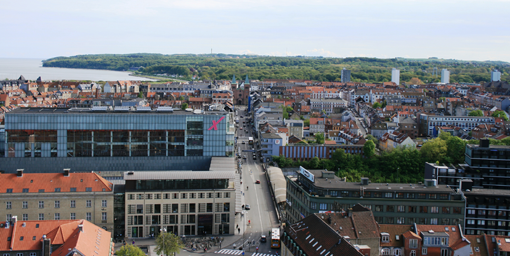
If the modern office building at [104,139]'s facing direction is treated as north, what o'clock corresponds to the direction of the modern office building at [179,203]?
the modern office building at [179,203] is roughly at 11 o'clock from the modern office building at [104,139].

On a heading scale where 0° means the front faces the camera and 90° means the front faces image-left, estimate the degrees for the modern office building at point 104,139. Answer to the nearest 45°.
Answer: approximately 0°

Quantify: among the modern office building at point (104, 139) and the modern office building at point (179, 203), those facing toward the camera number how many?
2

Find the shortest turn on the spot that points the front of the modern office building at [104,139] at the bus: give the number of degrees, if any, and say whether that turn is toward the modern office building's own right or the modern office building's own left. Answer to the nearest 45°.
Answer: approximately 45° to the modern office building's own left

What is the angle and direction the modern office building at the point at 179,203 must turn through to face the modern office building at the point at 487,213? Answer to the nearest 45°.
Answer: approximately 90° to its left

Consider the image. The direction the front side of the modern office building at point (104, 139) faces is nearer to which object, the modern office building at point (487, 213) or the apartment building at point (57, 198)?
the apartment building

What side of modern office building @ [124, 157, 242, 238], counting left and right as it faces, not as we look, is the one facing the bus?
left

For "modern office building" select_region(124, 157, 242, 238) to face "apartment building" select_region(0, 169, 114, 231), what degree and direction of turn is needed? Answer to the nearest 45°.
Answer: approximately 90° to its right

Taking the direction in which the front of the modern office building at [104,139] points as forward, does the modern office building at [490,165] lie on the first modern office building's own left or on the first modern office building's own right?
on the first modern office building's own left

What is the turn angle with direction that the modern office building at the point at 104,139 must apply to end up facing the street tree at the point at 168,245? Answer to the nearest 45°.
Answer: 0° — it already faces it

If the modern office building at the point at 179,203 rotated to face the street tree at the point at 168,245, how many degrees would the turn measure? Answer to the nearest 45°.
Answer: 0° — it already faces it

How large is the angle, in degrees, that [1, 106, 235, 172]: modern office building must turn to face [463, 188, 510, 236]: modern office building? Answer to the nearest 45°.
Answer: approximately 45° to its left
